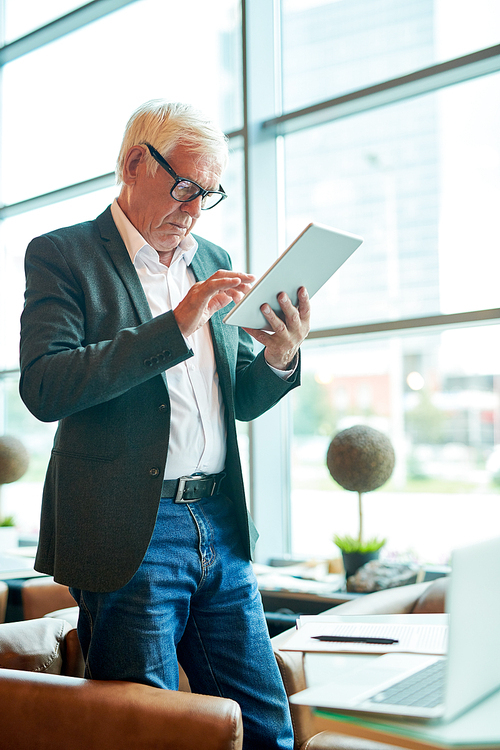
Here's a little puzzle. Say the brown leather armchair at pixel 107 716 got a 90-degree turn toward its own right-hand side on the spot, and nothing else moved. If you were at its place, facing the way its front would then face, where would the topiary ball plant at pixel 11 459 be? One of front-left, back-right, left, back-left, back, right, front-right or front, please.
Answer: back

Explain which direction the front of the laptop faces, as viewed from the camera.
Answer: facing away from the viewer and to the left of the viewer

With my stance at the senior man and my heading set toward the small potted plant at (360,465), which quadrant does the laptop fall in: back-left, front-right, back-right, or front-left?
back-right

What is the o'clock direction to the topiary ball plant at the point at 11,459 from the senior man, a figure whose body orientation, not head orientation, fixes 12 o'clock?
The topiary ball plant is roughly at 7 o'clock from the senior man.

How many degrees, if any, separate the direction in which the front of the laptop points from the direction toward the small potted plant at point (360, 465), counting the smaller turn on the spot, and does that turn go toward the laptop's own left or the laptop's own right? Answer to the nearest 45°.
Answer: approximately 45° to the laptop's own right
